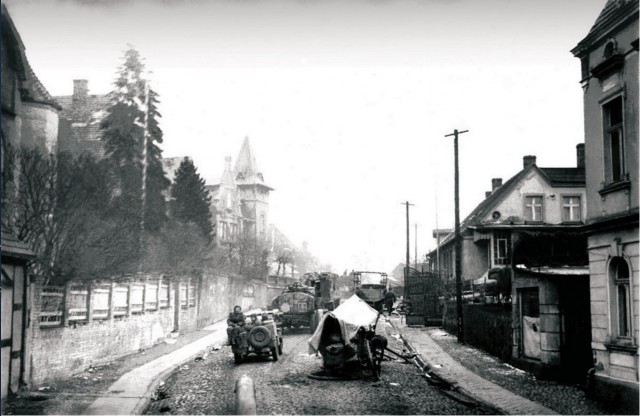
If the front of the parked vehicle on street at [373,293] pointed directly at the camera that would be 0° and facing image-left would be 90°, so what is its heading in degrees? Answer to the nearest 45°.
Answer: approximately 0°

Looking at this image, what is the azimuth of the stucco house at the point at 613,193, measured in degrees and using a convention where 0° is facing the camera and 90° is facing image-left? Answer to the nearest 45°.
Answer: approximately 45°

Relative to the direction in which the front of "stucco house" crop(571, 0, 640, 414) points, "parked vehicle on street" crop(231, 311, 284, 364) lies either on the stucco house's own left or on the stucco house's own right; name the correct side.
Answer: on the stucco house's own right

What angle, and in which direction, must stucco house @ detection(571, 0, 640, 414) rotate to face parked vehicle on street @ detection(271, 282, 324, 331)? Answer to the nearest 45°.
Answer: approximately 90° to its right

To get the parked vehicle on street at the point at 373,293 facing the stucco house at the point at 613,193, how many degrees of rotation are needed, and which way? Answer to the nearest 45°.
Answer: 0° — it already faces it

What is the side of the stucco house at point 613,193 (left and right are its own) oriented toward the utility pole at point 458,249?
right

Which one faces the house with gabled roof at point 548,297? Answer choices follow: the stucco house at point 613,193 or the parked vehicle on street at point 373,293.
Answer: the parked vehicle on street

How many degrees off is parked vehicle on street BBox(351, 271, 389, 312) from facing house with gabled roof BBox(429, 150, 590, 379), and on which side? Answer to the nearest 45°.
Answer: approximately 135° to its right
